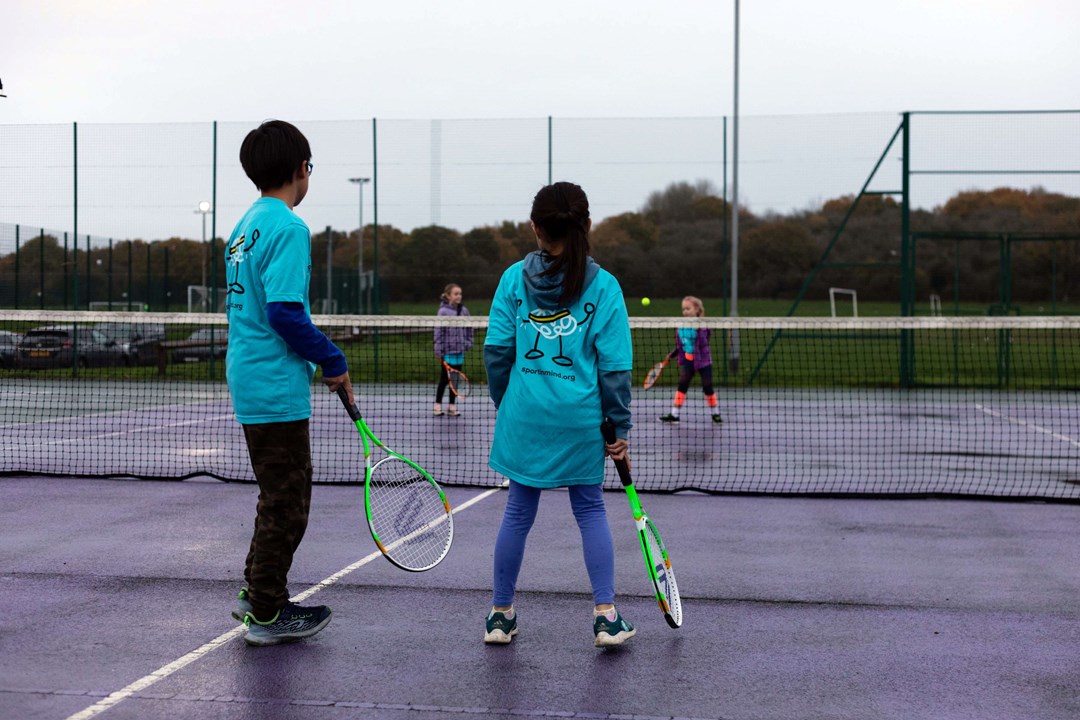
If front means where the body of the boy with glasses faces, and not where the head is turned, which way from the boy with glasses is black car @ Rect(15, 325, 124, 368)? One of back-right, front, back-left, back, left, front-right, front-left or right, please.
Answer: front-left

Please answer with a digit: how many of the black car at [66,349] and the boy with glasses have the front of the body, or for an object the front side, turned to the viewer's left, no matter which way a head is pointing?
0

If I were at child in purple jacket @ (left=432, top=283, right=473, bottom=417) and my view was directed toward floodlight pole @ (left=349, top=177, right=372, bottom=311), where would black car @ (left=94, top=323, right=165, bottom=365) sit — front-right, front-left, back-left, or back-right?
front-left

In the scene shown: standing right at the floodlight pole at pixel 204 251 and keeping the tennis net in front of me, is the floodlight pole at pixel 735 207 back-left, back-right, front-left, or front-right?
front-left

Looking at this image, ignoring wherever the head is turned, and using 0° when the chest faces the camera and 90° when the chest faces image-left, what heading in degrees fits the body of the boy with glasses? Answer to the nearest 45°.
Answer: approximately 225°

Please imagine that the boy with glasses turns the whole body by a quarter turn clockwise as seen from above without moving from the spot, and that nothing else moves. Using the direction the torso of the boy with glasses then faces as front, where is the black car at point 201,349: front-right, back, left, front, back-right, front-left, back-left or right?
back-left

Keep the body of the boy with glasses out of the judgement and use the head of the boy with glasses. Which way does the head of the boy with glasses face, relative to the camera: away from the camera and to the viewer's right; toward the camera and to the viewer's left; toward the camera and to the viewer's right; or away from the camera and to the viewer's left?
away from the camera and to the viewer's right

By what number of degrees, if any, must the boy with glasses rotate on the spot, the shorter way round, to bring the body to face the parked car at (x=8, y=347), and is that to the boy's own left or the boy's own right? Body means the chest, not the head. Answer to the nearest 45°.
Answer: approximately 45° to the boy's own left

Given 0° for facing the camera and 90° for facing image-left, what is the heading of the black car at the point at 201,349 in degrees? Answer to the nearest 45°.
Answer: approximately 45°
